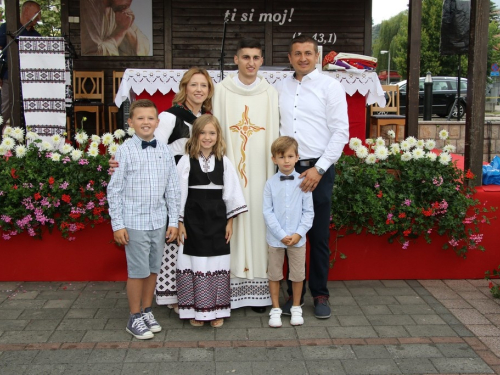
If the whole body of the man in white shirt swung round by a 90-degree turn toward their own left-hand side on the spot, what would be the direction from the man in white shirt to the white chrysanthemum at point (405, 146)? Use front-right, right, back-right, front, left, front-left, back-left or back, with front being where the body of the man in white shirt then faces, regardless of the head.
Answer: left

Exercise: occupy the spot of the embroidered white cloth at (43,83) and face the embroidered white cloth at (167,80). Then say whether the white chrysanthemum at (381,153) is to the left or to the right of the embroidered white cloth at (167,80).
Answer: right

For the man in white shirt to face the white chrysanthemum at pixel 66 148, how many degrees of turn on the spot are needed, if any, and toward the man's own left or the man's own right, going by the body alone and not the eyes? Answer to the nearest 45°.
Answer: approximately 45° to the man's own right

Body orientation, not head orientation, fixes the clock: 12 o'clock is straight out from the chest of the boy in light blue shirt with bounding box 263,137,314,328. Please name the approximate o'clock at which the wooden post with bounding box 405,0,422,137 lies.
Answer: The wooden post is roughly at 7 o'clock from the boy in light blue shirt.

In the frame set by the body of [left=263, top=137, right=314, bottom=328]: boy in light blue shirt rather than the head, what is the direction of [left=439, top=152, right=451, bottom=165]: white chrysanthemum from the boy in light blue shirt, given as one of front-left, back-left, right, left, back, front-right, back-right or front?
back-left

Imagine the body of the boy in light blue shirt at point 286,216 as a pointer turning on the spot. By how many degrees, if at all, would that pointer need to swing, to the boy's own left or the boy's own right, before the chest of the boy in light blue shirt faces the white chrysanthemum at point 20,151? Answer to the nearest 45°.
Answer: approximately 90° to the boy's own right

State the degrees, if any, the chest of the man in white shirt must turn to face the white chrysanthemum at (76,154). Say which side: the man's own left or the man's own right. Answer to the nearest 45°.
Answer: approximately 45° to the man's own right

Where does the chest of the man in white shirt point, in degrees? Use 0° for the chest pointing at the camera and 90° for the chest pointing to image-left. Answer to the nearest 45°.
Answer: approximately 45°

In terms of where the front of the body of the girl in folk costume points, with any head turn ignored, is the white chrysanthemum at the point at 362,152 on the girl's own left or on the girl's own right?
on the girl's own left

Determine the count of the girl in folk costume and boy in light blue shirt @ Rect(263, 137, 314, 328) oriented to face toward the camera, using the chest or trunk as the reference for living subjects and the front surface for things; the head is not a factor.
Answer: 2

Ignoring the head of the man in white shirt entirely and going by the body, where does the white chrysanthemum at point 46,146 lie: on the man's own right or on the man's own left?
on the man's own right
